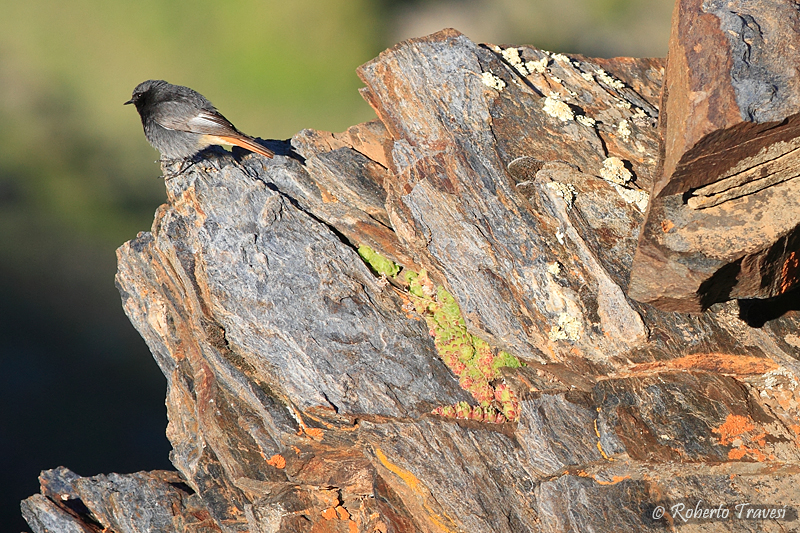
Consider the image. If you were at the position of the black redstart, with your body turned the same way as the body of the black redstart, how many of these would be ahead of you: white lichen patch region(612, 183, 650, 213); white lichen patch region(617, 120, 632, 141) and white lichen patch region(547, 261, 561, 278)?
0

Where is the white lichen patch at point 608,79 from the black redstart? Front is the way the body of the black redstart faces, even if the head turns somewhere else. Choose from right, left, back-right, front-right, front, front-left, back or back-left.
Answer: back

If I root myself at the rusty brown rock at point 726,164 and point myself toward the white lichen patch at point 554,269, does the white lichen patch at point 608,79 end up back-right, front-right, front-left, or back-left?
front-right

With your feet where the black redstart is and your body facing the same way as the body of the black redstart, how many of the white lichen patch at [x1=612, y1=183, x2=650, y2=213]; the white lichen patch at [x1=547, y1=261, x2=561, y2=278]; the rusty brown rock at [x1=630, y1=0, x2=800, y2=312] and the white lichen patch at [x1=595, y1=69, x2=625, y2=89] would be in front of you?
0

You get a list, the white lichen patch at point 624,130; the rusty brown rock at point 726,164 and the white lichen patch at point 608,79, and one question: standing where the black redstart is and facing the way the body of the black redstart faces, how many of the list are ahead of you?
0

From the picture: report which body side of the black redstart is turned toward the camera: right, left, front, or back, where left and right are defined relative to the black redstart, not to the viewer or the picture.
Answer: left
